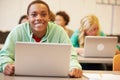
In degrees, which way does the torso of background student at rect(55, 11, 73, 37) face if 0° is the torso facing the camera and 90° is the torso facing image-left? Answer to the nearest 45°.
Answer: approximately 45°
